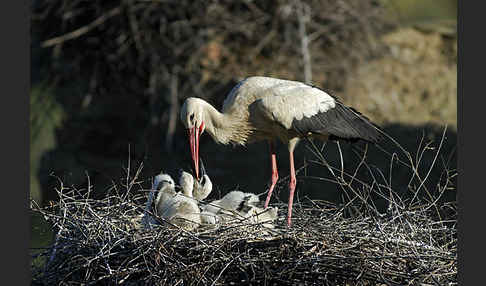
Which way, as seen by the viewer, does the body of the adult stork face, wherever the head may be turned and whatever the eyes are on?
to the viewer's left

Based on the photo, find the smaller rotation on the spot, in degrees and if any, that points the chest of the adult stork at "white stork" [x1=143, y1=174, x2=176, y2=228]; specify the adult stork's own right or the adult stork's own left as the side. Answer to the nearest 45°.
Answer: approximately 45° to the adult stork's own left
